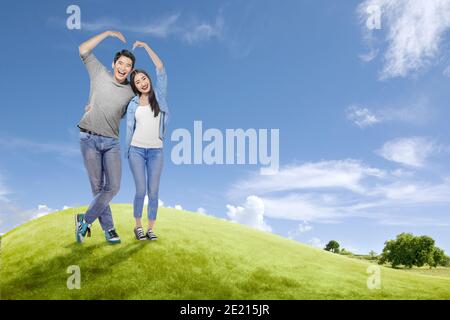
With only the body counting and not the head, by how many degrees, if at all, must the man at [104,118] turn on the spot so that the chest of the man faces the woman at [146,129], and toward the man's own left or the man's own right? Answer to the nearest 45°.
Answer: approximately 90° to the man's own left

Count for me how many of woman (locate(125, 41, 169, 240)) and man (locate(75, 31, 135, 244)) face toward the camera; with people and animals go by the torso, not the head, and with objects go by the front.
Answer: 2

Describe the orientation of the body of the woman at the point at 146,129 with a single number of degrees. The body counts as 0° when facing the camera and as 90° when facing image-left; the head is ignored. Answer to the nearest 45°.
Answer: approximately 0°

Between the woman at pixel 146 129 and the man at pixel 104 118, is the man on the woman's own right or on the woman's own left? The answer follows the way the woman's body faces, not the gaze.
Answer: on the woman's own right
